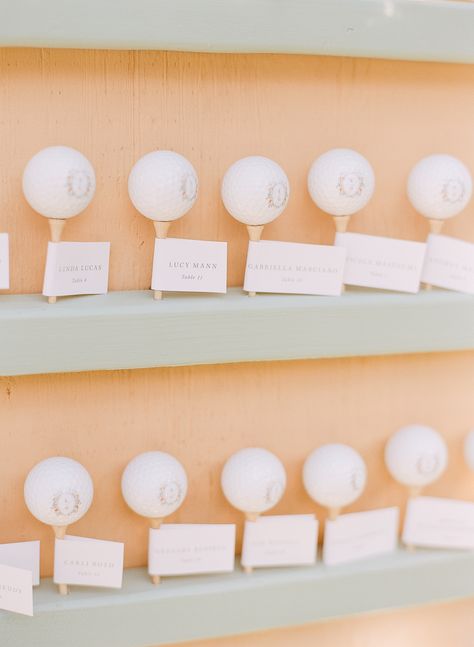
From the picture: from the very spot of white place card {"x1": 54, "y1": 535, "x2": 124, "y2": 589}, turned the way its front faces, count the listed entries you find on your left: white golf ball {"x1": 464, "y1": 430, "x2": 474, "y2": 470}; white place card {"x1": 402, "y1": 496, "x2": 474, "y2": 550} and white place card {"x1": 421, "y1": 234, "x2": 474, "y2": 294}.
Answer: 3

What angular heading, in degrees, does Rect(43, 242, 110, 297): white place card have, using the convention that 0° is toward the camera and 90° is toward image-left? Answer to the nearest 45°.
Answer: approximately 0°

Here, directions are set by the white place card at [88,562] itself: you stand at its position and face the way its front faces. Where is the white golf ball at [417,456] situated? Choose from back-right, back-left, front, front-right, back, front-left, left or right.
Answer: left

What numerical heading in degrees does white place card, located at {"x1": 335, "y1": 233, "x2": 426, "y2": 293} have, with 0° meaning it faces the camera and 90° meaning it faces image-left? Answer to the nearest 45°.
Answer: approximately 0°
